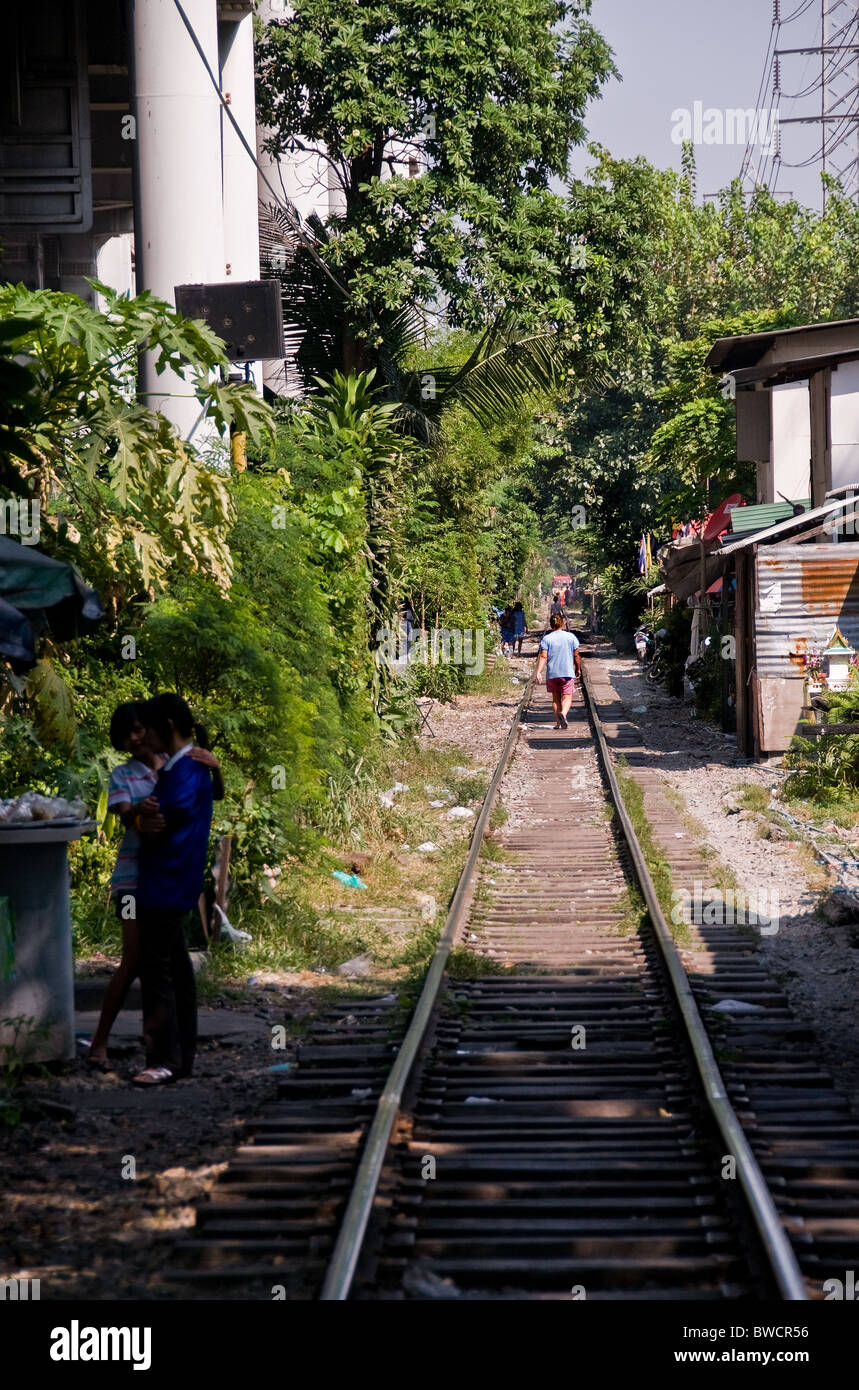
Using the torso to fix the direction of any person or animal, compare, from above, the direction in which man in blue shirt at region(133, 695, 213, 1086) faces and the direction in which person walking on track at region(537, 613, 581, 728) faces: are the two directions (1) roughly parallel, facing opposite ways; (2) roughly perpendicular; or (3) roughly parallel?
roughly perpendicular

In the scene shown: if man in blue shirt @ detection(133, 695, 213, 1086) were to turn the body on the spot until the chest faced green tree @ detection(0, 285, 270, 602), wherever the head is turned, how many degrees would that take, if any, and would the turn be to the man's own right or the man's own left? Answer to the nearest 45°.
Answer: approximately 90° to the man's own right

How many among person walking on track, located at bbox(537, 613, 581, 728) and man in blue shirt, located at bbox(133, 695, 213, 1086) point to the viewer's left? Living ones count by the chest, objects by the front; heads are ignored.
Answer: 1

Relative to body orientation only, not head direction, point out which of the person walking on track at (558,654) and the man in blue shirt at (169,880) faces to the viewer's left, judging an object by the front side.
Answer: the man in blue shirt

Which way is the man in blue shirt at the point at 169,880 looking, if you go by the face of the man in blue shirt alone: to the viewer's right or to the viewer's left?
to the viewer's left

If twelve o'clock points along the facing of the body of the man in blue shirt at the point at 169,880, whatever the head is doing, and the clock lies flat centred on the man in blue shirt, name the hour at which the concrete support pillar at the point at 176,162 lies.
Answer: The concrete support pillar is roughly at 3 o'clock from the man in blue shirt.

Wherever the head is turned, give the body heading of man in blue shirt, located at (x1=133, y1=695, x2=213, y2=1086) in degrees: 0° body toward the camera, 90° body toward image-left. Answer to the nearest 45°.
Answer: approximately 90°
